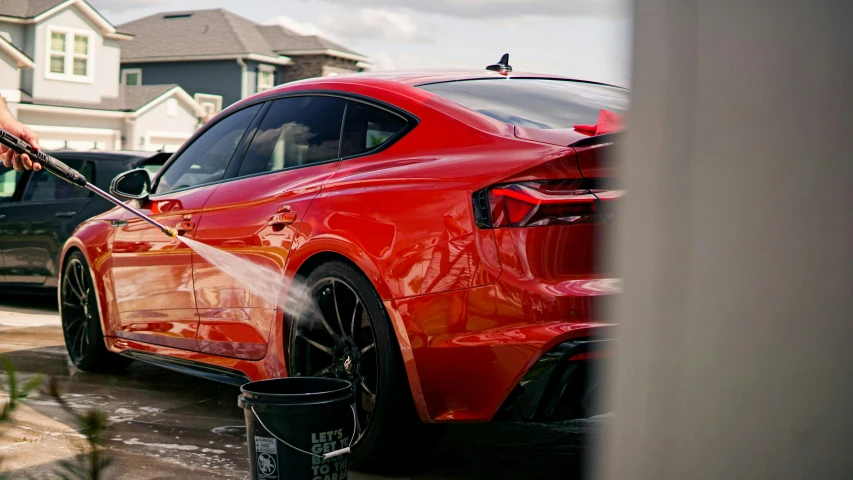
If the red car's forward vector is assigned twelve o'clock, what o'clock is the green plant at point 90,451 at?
The green plant is roughly at 8 o'clock from the red car.

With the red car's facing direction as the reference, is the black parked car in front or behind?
in front

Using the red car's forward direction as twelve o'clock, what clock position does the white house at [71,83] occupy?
The white house is roughly at 1 o'clock from the red car.

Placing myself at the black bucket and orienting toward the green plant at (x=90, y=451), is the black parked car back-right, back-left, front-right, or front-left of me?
back-right

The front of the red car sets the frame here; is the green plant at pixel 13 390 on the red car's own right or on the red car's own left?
on the red car's own left

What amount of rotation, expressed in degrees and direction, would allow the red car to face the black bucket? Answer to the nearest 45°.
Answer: approximately 90° to its left

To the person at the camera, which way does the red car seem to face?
facing away from the viewer and to the left of the viewer

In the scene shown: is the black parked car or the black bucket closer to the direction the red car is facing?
the black parked car

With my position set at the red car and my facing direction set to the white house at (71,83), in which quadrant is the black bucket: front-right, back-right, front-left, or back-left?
back-left
